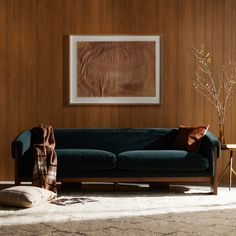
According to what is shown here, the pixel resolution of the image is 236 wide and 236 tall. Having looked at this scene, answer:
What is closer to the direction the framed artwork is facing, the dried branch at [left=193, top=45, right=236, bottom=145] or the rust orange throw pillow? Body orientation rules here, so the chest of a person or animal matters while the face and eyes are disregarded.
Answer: the rust orange throw pillow

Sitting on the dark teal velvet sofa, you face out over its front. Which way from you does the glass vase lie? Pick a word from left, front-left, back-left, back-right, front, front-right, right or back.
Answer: back-left

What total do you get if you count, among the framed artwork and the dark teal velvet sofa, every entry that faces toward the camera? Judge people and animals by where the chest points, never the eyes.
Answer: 2

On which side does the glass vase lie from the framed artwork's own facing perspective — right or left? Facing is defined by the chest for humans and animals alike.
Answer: on its left

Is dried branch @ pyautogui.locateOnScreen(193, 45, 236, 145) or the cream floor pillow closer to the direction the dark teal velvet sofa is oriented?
the cream floor pillow

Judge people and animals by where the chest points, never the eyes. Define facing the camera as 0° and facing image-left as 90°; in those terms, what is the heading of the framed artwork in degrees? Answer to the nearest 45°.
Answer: approximately 0°

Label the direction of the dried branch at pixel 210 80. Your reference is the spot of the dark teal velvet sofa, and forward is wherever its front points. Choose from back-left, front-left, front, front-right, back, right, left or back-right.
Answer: back-left

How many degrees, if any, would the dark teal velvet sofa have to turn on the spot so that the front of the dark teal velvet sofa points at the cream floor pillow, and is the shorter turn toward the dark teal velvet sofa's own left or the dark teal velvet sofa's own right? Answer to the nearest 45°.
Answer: approximately 45° to the dark teal velvet sofa's own right

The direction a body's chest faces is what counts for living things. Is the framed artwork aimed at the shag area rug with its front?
yes

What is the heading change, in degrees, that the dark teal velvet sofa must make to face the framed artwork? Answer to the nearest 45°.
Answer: approximately 180°

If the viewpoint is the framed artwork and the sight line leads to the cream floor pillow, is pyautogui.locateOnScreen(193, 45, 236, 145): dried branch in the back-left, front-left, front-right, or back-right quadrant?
back-left

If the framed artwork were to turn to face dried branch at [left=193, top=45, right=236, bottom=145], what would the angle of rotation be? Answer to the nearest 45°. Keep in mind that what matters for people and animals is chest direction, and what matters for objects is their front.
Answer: approximately 90° to its left

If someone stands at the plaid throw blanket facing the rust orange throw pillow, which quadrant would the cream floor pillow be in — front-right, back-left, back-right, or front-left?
back-right
